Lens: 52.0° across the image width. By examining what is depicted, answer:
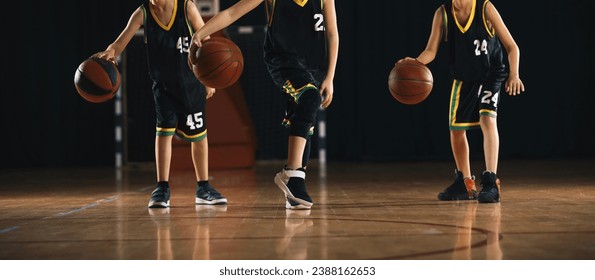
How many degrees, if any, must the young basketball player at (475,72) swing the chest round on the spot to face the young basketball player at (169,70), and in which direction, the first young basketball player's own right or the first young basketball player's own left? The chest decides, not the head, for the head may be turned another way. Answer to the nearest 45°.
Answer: approximately 90° to the first young basketball player's own right

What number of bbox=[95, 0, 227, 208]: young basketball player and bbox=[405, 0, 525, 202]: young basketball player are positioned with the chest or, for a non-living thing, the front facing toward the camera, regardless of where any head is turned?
2

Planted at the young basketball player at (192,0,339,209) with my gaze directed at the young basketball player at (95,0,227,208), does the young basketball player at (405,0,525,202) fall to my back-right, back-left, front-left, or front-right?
back-right

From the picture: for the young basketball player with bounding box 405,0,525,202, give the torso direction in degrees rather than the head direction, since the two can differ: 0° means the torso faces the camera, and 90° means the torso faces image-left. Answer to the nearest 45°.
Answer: approximately 0°

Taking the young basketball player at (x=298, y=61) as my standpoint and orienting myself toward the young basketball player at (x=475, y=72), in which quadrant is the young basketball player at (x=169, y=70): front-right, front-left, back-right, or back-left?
back-left

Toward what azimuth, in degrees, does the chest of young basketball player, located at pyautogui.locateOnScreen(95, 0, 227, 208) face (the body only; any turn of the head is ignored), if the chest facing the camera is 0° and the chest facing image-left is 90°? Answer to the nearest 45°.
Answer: approximately 0°

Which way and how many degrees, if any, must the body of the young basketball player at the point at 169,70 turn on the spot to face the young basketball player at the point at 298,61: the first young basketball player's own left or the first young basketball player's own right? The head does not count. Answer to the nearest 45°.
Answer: approximately 45° to the first young basketball player's own left

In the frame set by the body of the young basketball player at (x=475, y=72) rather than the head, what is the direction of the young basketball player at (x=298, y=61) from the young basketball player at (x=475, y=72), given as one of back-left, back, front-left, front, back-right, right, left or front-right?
front-right

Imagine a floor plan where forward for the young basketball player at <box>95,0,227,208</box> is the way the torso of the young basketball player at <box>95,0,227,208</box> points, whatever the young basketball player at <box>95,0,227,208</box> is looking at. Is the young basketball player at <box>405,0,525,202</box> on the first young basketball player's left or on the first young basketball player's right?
on the first young basketball player's left
